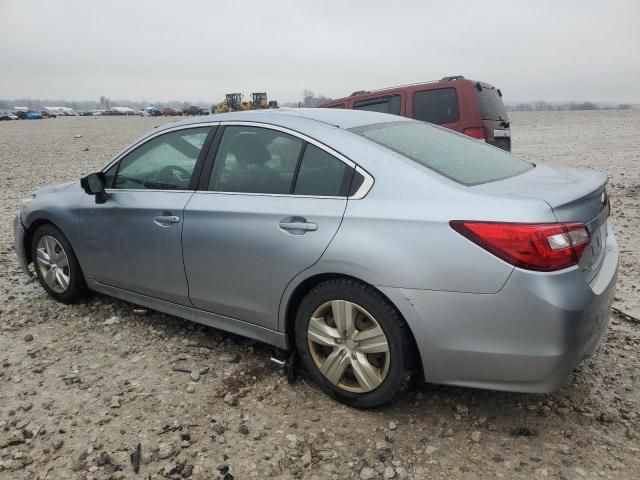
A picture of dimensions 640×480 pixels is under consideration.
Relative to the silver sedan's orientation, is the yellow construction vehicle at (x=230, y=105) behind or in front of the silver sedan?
in front

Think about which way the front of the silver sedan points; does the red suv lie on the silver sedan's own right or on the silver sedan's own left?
on the silver sedan's own right

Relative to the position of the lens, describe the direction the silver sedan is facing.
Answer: facing away from the viewer and to the left of the viewer

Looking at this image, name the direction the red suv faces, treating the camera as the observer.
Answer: facing away from the viewer and to the left of the viewer

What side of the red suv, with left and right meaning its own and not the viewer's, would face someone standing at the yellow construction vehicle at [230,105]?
front

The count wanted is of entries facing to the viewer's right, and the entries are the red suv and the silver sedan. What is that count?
0

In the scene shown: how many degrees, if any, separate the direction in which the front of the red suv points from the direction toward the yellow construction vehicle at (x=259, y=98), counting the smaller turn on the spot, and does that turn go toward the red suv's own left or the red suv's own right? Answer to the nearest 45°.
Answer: approximately 45° to the red suv's own right

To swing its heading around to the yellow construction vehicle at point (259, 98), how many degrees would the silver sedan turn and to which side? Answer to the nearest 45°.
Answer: approximately 45° to its right
